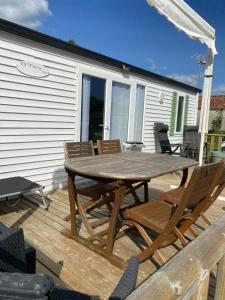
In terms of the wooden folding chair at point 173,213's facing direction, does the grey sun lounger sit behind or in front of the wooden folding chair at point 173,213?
in front

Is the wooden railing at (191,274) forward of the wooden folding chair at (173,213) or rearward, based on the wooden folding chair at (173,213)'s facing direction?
rearward

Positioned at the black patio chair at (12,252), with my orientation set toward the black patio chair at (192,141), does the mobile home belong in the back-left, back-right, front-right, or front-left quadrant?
front-left

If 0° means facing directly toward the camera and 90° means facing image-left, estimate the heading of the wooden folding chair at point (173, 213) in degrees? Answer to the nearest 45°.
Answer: approximately 135°

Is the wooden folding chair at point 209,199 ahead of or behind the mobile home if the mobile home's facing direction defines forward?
ahead

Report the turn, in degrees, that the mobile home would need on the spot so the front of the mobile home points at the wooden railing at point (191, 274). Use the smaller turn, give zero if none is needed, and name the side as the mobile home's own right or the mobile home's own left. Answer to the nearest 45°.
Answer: approximately 45° to the mobile home's own right

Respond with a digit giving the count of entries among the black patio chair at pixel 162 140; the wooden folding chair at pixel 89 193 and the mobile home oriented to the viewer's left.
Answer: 0

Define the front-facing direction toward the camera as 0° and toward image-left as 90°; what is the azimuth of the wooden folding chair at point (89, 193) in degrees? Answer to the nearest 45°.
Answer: approximately 315°

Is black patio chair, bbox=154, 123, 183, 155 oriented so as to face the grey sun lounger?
no

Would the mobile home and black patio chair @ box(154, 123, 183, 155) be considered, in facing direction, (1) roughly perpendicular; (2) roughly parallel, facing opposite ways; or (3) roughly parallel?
roughly parallel

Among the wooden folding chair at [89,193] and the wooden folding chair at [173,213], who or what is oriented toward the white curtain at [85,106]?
the wooden folding chair at [173,213]

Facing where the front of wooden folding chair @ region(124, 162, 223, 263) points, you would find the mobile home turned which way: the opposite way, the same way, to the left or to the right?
the opposite way

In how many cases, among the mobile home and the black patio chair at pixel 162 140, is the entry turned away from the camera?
0
